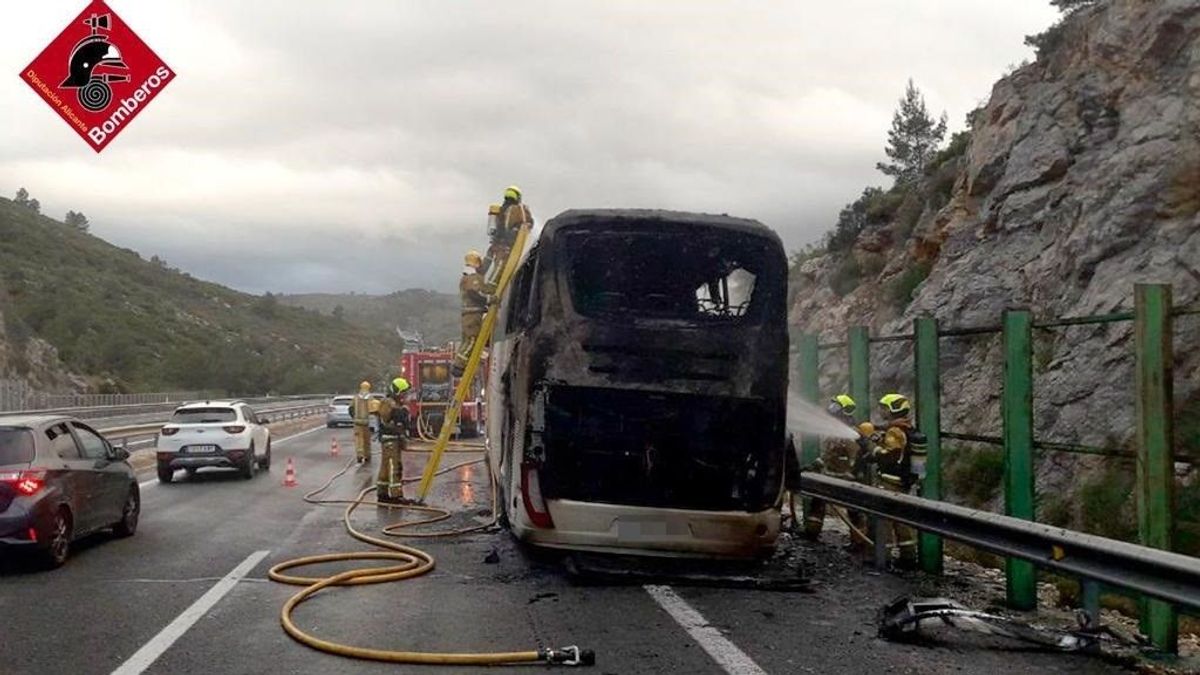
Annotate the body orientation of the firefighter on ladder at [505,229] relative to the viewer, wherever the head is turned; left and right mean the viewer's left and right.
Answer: facing away from the viewer and to the right of the viewer

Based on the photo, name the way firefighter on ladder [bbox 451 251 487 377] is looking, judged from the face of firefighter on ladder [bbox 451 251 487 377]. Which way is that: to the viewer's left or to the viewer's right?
to the viewer's right

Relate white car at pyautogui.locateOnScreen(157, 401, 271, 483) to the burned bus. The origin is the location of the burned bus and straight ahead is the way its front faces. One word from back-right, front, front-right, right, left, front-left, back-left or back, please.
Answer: front-left

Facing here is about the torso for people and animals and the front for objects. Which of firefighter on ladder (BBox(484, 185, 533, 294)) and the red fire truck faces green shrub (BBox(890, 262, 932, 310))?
the firefighter on ladder

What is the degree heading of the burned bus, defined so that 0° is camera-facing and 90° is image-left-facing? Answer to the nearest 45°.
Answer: approximately 180°

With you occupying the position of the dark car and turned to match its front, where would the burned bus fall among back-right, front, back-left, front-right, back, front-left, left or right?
right

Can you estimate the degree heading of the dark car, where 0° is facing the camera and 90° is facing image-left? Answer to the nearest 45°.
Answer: approximately 225°
